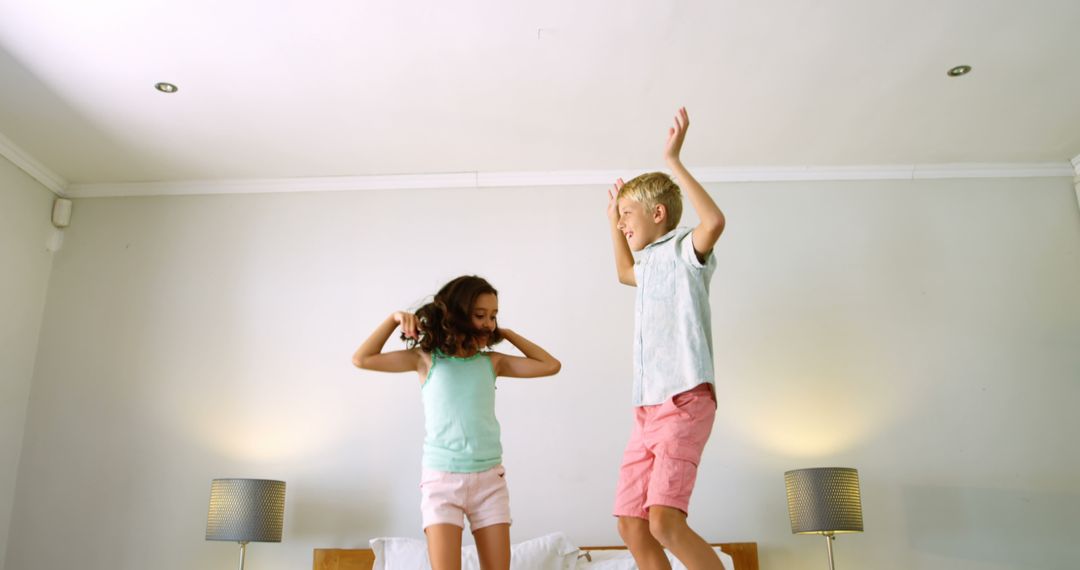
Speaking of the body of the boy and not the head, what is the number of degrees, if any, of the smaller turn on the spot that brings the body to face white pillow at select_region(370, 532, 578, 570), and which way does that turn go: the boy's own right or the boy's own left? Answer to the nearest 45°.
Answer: approximately 90° to the boy's own right

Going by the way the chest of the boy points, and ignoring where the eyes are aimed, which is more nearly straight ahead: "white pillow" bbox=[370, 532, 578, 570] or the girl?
the girl

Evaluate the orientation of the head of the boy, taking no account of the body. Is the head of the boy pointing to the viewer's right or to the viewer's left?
to the viewer's left

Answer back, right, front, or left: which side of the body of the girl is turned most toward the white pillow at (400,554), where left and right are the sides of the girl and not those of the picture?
back

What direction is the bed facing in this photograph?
toward the camera

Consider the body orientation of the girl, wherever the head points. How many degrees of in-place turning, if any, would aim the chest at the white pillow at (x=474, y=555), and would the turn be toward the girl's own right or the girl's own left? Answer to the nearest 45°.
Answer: approximately 180°

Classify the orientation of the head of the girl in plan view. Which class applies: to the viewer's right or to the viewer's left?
to the viewer's right

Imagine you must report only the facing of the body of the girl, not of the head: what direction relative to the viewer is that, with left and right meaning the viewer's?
facing the viewer

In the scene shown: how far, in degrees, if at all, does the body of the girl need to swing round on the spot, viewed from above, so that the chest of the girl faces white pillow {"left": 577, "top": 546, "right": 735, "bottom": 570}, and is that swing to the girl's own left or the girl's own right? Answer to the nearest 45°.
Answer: approximately 135° to the girl's own left
